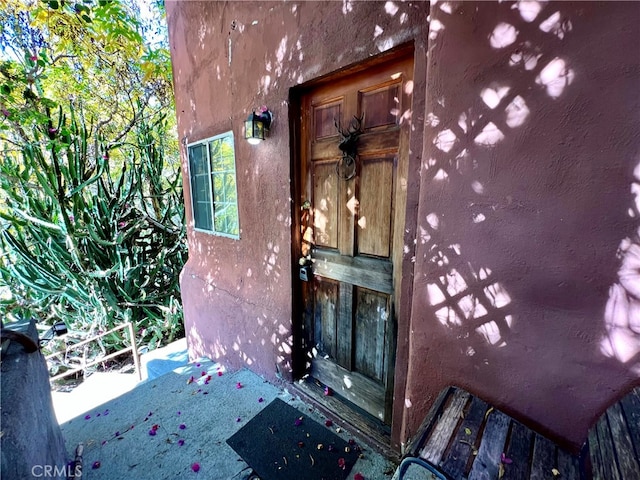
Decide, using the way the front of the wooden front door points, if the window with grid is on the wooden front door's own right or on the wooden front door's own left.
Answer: on the wooden front door's own right

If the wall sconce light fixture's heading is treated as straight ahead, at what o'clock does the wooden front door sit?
The wooden front door is roughly at 9 o'clock from the wall sconce light fixture.

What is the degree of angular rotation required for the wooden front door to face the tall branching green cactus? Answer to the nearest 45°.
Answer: approximately 90° to its right

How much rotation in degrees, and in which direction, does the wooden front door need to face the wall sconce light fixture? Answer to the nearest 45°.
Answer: approximately 45° to its right

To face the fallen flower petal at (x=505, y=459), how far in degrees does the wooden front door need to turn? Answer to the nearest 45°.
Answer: approximately 90° to its left

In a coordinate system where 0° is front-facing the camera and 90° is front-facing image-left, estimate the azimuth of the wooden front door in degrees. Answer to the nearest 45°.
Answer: approximately 45°

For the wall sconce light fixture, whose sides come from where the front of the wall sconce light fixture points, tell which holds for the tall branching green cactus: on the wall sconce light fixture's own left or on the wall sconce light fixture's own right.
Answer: on the wall sconce light fixture's own right

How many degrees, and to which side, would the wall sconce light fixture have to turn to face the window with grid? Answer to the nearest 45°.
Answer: approximately 90° to its right

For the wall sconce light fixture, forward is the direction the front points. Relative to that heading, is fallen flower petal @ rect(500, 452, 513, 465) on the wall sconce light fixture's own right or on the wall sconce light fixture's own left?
on the wall sconce light fixture's own left
